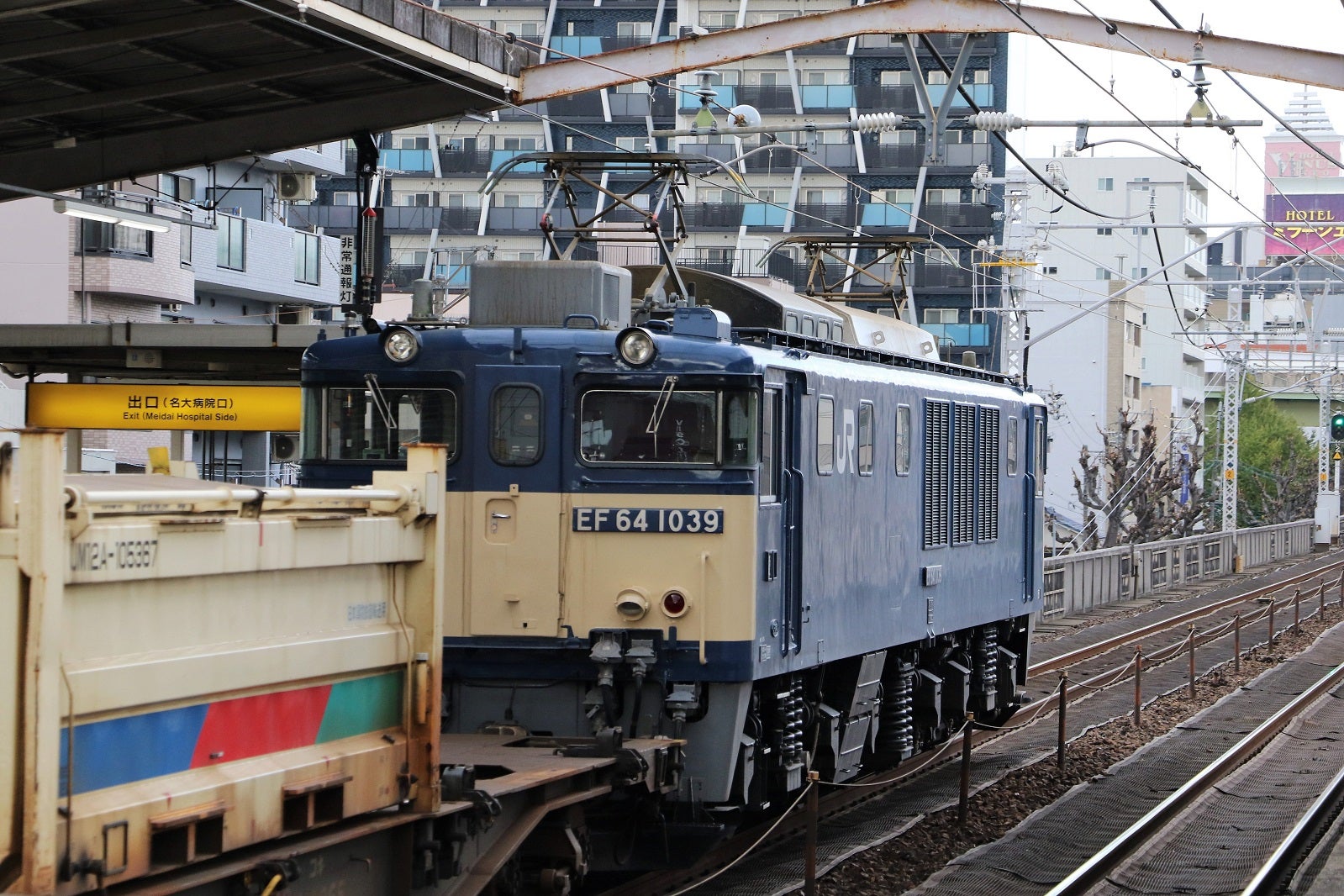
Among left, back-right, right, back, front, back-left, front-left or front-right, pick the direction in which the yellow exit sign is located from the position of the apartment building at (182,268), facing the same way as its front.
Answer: front-right

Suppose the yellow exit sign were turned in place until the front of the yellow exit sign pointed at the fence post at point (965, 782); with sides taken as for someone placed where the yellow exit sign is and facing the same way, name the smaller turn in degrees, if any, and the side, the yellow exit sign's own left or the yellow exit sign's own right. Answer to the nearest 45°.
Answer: approximately 45° to the yellow exit sign's own left

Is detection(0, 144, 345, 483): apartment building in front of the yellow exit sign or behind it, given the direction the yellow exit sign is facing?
behind

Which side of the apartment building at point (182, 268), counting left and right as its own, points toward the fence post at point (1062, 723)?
front

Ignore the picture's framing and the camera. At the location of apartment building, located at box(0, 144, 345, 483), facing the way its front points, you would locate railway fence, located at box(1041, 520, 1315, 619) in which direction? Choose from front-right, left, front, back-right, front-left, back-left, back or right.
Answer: front-left

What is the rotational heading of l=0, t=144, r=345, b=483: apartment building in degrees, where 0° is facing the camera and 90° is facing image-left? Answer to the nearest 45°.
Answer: approximately 315°

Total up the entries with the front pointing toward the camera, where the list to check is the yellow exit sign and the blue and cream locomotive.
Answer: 2

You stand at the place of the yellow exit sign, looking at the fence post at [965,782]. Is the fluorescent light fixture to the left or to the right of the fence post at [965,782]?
right

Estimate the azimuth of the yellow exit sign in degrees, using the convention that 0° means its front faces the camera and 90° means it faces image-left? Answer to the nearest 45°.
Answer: approximately 0°

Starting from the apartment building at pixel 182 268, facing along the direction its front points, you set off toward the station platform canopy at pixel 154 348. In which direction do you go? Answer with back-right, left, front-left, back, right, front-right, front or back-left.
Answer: front-right
